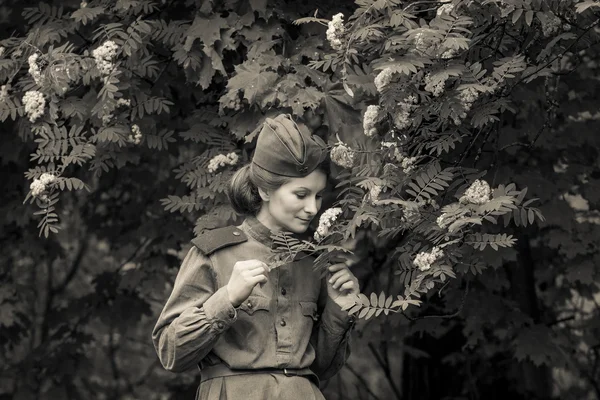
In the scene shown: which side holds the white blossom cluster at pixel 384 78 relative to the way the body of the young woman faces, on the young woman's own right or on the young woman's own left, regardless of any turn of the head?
on the young woman's own left

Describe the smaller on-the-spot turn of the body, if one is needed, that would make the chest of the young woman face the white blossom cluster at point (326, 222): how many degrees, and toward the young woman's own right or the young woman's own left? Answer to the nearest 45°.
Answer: approximately 90° to the young woman's own left

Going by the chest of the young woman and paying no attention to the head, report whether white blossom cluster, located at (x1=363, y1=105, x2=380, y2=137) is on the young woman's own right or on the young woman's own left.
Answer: on the young woman's own left

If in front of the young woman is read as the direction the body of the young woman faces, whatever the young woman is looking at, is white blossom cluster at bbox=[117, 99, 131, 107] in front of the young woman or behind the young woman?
behind

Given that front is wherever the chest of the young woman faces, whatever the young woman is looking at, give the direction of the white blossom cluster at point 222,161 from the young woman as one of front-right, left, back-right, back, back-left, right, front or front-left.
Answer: back-left

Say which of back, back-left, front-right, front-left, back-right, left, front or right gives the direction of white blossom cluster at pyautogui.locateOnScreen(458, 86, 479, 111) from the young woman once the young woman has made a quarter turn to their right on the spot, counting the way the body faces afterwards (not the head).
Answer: back

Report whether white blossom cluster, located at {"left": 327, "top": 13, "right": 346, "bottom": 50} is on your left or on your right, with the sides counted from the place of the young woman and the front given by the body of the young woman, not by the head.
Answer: on your left

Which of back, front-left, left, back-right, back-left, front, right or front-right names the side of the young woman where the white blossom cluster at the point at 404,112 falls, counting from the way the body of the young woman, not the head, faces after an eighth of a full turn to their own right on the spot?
back-left

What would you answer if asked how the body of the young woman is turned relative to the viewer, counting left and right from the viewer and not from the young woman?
facing the viewer and to the right of the viewer

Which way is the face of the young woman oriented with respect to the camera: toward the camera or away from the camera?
toward the camera

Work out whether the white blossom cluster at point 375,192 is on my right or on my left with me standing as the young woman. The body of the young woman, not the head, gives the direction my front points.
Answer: on my left

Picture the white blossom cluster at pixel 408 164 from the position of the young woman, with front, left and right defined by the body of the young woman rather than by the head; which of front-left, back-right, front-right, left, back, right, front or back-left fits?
left

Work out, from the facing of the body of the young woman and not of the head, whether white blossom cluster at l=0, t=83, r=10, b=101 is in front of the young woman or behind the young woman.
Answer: behind
